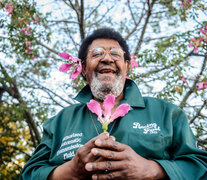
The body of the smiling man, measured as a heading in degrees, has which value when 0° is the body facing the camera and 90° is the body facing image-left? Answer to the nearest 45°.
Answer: approximately 0°

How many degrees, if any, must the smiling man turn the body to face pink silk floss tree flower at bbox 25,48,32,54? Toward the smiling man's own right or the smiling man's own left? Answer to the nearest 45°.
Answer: approximately 135° to the smiling man's own right
